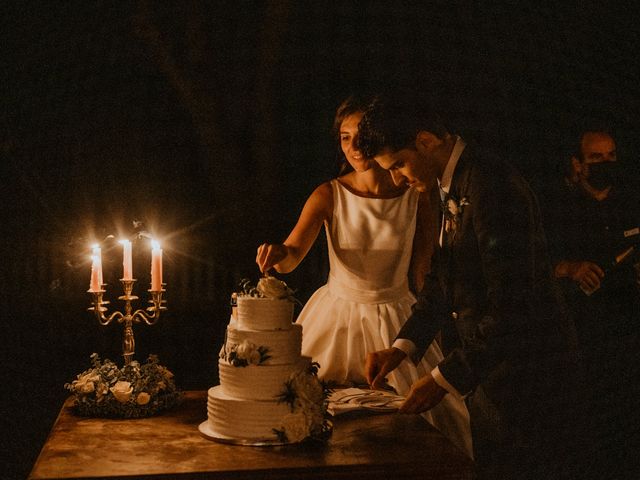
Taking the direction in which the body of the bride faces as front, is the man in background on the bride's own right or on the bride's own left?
on the bride's own left

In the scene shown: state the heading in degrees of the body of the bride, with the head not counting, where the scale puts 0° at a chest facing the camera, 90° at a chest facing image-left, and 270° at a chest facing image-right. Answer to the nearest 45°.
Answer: approximately 0°

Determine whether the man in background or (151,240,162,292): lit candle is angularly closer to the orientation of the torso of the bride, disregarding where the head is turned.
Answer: the lit candle

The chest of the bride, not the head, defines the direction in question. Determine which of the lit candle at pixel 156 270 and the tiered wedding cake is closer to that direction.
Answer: the tiered wedding cake

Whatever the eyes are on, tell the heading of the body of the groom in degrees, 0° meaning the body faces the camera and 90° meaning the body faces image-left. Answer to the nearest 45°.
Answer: approximately 90°

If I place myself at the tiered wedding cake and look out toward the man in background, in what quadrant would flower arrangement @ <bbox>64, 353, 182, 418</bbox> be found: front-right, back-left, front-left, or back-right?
back-left

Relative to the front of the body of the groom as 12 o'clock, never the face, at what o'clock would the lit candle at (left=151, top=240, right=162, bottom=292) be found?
The lit candle is roughly at 12 o'clock from the groom.

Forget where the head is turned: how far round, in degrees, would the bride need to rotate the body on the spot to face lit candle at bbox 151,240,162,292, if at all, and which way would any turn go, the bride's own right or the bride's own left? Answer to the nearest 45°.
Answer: approximately 45° to the bride's own right

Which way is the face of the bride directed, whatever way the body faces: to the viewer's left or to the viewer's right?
to the viewer's left

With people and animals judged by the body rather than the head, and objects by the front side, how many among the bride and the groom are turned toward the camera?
1

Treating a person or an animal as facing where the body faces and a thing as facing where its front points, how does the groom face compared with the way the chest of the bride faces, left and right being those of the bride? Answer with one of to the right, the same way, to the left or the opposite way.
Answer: to the right

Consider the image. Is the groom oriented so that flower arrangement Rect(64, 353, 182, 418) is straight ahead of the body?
yes

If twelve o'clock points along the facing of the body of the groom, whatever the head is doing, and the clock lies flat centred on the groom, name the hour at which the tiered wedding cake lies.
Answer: The tiered wedding cake is roughly at 11 o'clock from the groom.
